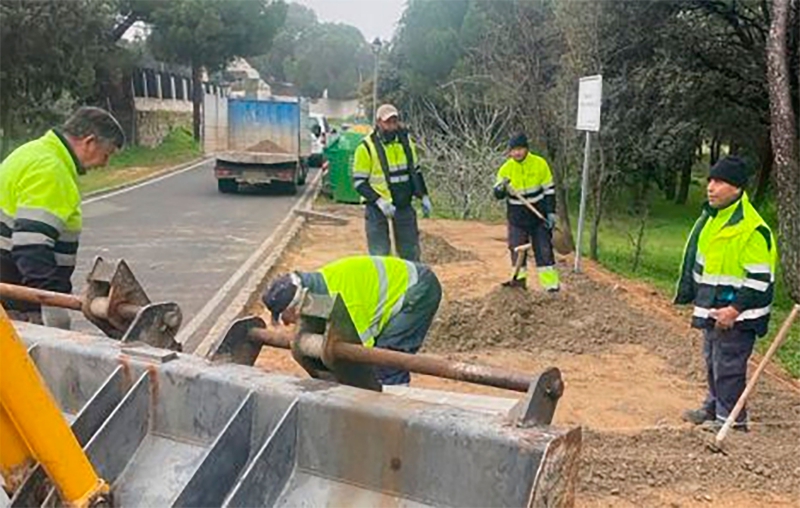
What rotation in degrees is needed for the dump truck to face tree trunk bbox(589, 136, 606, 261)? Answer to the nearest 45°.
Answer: approximately 135° to its right

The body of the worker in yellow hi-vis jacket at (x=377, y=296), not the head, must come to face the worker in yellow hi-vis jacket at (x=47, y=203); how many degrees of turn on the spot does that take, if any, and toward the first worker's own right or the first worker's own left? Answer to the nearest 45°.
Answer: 0° — they already face them

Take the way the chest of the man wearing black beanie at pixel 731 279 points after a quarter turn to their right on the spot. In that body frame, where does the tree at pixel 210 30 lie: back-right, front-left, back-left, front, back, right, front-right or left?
front

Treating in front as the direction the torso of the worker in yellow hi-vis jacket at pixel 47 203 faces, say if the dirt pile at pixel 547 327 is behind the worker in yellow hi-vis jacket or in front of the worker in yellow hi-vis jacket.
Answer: in front

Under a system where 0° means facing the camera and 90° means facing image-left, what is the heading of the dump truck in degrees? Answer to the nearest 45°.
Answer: approximately 180°

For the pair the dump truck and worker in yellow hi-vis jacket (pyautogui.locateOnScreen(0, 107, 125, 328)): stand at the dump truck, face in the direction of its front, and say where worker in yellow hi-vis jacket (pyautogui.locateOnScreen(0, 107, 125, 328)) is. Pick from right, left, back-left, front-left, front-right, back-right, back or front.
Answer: back

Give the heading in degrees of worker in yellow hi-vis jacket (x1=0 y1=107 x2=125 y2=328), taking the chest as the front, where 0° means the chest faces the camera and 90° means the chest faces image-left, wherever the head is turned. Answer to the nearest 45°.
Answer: approximately 270°

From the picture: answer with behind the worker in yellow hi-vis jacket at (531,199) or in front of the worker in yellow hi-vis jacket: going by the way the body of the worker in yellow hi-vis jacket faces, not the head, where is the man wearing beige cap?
in front

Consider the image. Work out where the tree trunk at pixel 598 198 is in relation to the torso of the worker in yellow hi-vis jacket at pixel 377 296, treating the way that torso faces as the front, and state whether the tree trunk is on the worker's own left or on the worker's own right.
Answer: on the worker's own right

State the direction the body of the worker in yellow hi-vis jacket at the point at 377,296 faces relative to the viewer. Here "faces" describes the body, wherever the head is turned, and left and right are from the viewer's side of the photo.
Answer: facing to the left of the viewer

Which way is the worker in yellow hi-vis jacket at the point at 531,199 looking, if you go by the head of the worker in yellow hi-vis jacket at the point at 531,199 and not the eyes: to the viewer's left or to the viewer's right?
to the viewer's left

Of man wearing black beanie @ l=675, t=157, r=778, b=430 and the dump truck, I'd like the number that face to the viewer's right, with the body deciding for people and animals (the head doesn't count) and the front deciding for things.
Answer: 0

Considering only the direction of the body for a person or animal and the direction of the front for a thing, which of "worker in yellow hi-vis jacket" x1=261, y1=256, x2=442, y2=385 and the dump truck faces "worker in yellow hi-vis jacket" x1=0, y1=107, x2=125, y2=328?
"worker in yellow hi-vis jacket" x1=261, y1=256, x2=442, y2=385

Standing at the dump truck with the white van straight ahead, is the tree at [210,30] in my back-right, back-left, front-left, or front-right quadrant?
front-left

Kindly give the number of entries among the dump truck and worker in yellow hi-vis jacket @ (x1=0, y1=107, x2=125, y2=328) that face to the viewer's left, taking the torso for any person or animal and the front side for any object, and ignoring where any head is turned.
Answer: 0

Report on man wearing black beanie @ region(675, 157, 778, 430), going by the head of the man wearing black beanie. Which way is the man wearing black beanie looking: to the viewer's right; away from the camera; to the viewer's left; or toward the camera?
to the viewer's left

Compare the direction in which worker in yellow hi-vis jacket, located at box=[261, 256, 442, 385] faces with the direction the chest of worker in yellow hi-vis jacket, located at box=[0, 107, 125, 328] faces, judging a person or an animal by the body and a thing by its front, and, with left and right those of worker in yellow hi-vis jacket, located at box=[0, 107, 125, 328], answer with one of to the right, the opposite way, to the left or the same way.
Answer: the opposite way

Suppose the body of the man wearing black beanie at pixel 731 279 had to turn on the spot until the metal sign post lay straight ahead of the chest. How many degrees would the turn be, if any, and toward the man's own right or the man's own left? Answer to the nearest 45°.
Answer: approximately 135° to the man's own right

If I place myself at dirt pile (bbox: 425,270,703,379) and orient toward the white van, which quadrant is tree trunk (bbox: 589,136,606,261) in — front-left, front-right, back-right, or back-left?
front-right
